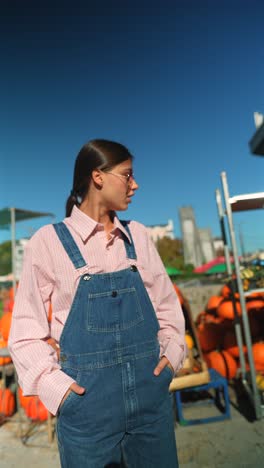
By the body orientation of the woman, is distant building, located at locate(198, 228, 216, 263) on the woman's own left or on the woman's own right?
on the woman's own left

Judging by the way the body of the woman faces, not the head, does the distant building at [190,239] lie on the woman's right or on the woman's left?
on the woman's left

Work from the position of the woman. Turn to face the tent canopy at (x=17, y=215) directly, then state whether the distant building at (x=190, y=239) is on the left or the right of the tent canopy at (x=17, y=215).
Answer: right

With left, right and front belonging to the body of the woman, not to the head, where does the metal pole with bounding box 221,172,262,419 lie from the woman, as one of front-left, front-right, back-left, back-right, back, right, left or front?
left

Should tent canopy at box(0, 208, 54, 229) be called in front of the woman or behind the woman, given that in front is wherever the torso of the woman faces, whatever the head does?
behind

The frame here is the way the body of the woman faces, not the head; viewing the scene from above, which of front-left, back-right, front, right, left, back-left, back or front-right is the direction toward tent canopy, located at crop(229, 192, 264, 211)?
left

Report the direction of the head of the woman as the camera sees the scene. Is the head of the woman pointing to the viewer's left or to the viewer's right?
to the viewer's right
